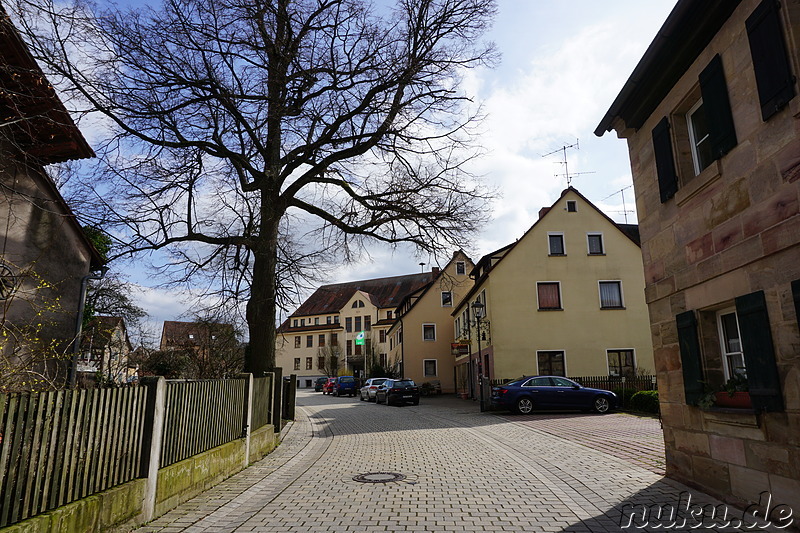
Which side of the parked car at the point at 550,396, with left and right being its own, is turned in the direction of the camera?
right

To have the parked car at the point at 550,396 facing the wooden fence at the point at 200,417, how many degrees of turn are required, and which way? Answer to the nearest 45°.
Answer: approximately 90° to its right

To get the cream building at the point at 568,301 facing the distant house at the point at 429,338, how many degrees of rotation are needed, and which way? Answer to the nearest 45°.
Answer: approximately 45° to its right

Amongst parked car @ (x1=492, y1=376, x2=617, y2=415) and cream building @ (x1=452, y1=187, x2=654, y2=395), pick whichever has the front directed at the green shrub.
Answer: the parked car

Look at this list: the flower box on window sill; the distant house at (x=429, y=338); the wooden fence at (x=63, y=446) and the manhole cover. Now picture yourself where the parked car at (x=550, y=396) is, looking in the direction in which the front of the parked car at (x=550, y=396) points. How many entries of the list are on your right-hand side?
3

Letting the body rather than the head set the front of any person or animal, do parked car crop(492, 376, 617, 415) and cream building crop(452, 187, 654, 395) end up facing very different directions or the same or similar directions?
very different directions

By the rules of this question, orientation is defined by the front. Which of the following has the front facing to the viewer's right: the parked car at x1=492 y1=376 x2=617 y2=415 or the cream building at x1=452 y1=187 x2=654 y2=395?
the parked car

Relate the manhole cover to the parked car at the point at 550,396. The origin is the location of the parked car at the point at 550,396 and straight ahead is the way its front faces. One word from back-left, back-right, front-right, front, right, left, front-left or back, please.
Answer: right

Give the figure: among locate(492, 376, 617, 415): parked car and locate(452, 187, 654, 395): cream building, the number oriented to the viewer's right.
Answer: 1

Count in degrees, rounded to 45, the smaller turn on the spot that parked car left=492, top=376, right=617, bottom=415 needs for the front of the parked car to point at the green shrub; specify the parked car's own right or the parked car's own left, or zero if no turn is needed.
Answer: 0° — it already faces it

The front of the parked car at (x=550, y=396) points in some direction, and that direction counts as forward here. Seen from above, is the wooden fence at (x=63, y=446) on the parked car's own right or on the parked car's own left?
on the parked car's own right

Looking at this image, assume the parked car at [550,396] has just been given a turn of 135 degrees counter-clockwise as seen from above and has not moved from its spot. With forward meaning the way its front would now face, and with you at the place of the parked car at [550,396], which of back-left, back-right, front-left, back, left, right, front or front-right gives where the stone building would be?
back-left
